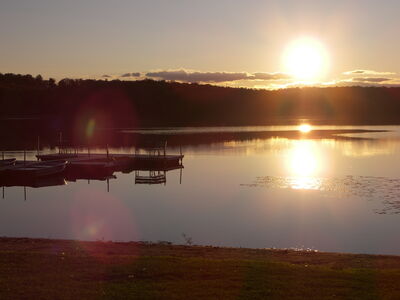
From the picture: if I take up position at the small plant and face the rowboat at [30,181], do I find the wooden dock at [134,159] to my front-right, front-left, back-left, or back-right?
front-right

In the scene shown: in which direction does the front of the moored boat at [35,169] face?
to the viewer's right

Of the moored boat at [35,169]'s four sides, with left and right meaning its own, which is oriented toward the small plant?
right

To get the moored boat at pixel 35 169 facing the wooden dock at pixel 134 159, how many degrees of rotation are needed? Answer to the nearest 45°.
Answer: approximately 45° to its left
